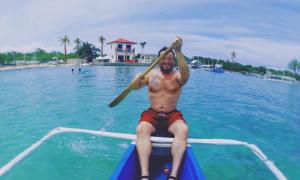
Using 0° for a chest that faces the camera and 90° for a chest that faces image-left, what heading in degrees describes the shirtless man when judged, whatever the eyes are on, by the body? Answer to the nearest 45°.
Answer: approximately 0°
